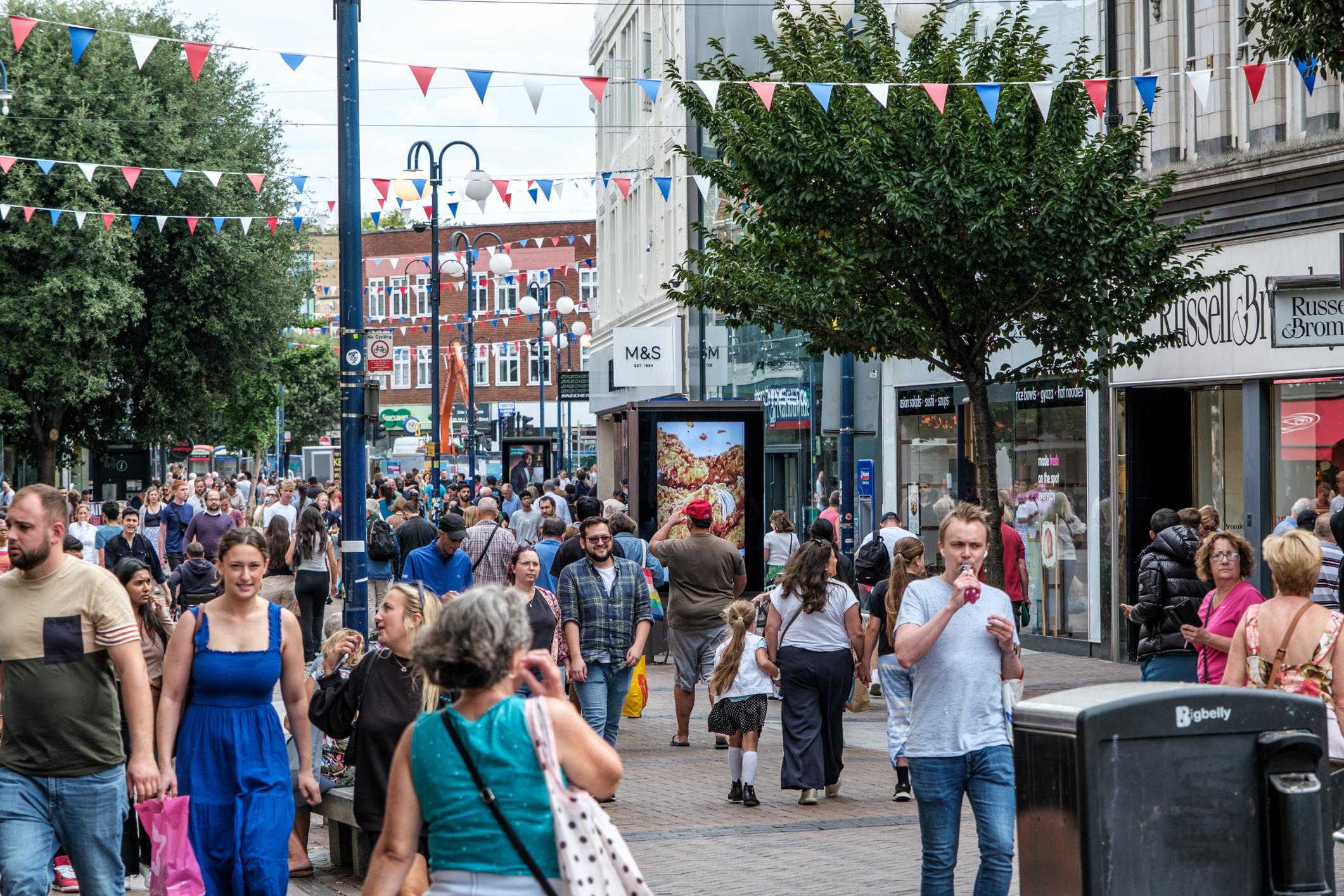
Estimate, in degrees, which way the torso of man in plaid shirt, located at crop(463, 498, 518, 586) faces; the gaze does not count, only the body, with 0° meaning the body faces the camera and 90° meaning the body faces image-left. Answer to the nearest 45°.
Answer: approximately 180°

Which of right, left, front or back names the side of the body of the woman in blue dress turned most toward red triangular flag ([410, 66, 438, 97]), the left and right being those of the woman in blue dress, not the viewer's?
back

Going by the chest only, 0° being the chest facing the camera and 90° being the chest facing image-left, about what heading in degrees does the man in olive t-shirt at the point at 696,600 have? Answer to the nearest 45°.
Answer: approximately 180°

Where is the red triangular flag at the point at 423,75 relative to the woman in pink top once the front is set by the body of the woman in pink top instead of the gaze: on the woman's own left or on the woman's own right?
on the woman's own right

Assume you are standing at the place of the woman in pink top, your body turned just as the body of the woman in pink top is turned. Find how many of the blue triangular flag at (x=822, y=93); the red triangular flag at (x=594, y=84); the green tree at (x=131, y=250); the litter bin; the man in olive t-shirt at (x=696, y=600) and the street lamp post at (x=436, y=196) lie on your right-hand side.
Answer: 5

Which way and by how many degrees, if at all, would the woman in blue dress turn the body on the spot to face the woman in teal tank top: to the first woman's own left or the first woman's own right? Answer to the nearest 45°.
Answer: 0° — they already face them
